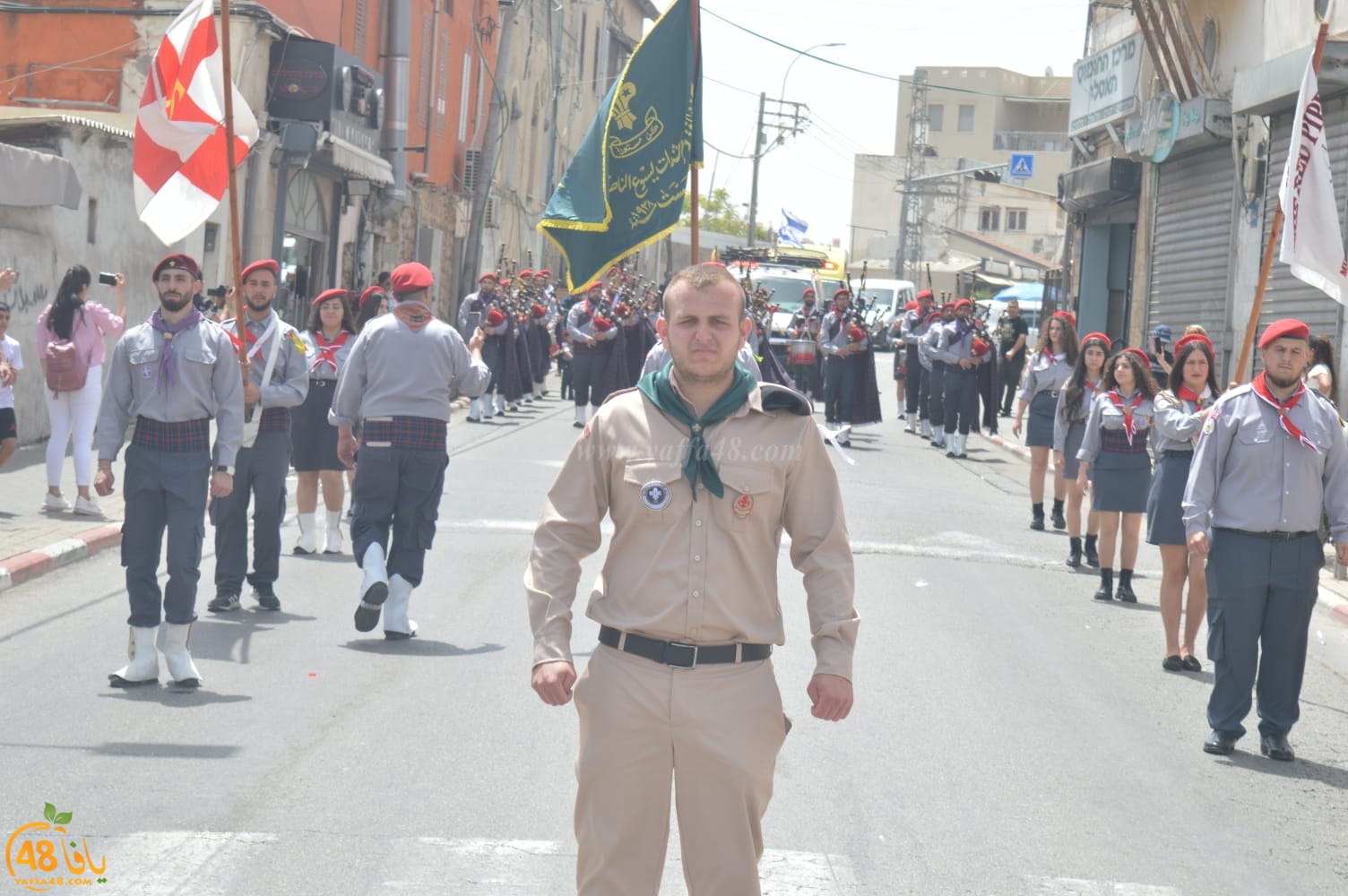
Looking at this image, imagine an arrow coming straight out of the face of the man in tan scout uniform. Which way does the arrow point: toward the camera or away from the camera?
toward the camera

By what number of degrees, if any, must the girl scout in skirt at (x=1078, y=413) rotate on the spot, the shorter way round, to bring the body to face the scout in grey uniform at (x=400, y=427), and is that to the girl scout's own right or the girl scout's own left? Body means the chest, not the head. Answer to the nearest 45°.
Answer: approximately 45° to the girl scout's own right

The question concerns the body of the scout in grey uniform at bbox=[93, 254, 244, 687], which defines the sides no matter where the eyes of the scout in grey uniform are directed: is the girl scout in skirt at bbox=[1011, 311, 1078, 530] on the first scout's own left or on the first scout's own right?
on the first scout's own left

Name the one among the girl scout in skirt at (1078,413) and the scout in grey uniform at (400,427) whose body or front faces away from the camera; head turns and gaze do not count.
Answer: the scout in grey uniform

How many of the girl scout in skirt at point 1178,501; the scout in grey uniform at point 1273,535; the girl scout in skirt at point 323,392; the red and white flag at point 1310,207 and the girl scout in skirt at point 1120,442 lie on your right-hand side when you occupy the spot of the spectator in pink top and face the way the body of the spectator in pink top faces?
5

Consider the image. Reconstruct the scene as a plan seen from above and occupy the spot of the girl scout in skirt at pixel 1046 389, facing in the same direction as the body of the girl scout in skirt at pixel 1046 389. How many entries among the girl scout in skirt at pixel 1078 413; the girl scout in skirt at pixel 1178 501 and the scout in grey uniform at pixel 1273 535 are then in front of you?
3

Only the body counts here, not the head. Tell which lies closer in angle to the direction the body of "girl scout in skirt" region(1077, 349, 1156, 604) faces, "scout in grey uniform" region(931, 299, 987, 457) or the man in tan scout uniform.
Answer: the man in tan scout uniform

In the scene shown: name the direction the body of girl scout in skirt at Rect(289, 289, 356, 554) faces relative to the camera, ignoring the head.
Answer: toward the camera

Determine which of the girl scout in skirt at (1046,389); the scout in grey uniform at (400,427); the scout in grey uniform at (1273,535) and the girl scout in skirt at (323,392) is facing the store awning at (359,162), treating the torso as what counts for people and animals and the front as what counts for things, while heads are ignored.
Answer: the scout in grey uniform at (400,427)

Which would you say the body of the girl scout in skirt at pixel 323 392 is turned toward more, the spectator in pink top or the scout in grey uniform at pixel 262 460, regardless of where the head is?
the scout in grey uniform

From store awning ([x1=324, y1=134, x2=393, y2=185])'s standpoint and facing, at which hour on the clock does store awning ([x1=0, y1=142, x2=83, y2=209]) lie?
store awning ([x1=0, y1=142, x2=83, y2=209]) is roughly at 2 o'clock from store awning ([x1=324, y1=134, x2=393, y2=185]).

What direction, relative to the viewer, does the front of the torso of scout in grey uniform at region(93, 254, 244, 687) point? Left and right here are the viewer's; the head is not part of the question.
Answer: facing the viewer

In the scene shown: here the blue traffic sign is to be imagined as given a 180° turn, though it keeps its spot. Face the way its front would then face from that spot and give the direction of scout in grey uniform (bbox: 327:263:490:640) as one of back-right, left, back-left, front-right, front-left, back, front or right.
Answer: back

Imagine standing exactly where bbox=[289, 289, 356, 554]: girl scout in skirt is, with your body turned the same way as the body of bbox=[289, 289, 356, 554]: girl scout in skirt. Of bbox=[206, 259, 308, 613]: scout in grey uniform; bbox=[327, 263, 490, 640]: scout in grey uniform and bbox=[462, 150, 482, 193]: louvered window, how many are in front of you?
2

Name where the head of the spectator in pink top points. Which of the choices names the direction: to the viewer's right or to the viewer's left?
to the viewer's right

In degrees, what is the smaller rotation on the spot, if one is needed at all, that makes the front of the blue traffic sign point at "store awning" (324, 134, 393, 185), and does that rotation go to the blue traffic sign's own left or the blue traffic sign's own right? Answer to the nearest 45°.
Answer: approximately 45° to the blue traffic sign's own right

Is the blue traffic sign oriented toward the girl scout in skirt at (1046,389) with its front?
yes

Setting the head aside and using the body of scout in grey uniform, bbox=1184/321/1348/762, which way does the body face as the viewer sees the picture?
toward the camera

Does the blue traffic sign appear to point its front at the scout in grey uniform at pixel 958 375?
yes
